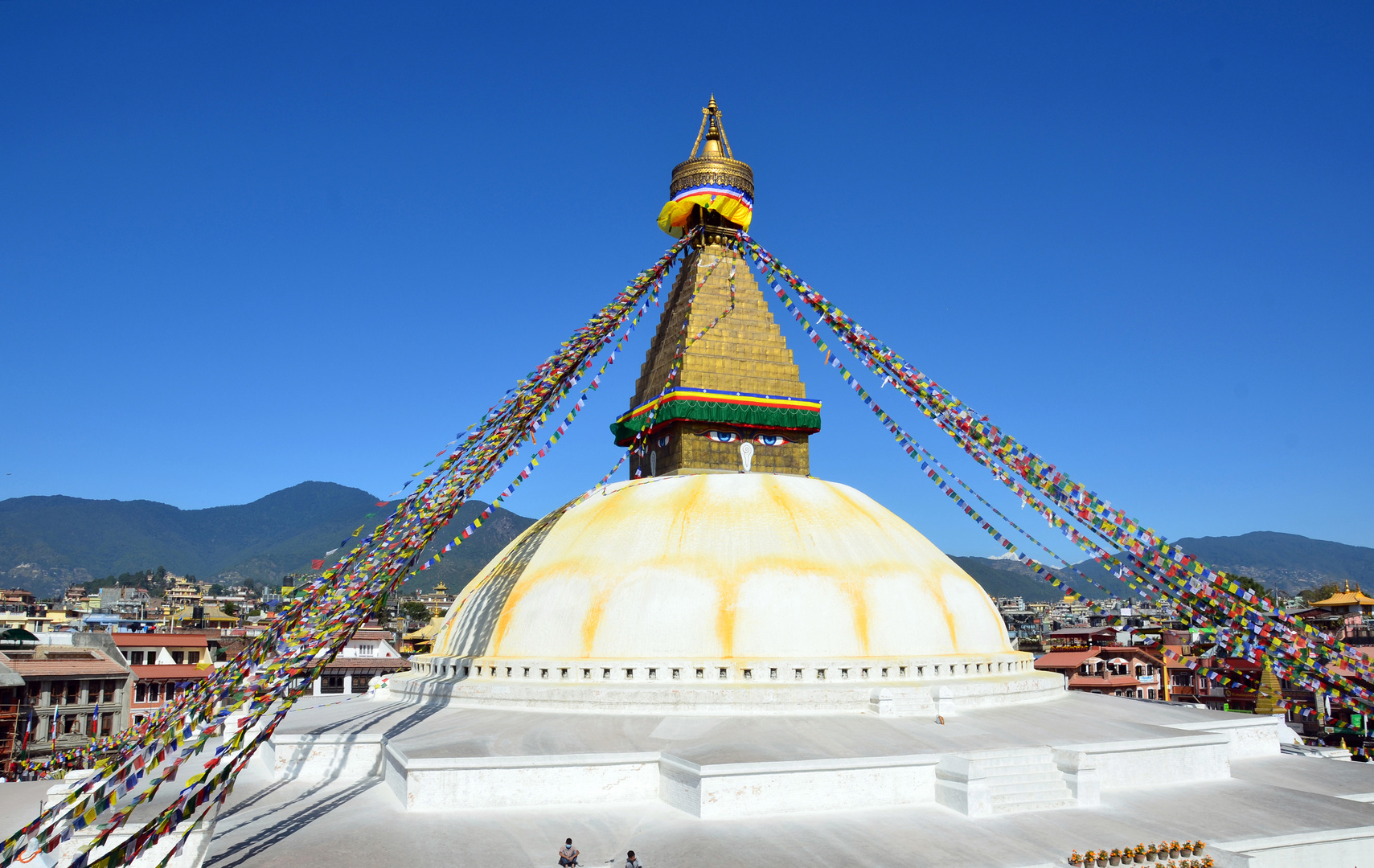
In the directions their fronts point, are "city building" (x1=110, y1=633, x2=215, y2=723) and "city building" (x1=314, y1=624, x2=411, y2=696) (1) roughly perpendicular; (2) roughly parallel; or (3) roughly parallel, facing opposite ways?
roughly parallel

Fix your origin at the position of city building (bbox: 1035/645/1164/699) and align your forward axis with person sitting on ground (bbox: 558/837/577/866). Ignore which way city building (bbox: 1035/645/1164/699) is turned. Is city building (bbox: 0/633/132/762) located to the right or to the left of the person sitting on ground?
right

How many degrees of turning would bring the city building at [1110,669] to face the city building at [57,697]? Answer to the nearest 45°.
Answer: approximately 45° to its right

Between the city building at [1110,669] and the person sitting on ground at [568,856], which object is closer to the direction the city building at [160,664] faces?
the person sitting on ground

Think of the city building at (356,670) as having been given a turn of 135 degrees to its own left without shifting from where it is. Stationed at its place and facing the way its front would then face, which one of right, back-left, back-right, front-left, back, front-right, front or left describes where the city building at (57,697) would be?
back

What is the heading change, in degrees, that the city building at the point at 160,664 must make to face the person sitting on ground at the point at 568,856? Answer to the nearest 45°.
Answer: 0° — it already faces them

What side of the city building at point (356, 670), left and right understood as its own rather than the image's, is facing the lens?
front

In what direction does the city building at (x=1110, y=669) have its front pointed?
toward the camera

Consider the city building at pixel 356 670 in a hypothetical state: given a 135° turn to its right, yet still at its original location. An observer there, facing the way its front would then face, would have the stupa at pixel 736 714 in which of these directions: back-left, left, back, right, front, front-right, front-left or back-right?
back-left

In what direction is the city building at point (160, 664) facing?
toward the camera

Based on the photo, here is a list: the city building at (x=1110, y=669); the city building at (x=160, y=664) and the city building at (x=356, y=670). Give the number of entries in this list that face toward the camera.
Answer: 3

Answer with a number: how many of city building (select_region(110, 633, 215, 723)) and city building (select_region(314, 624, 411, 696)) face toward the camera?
2

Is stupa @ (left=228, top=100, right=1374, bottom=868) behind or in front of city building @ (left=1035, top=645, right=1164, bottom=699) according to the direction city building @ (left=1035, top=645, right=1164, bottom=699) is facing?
in front

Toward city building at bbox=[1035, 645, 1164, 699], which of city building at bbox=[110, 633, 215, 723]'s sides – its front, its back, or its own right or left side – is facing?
left

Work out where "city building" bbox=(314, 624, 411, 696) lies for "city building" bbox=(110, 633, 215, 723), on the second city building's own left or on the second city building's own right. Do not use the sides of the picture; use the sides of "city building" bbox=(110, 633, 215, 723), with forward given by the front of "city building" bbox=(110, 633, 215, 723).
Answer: on the second city building's own left
